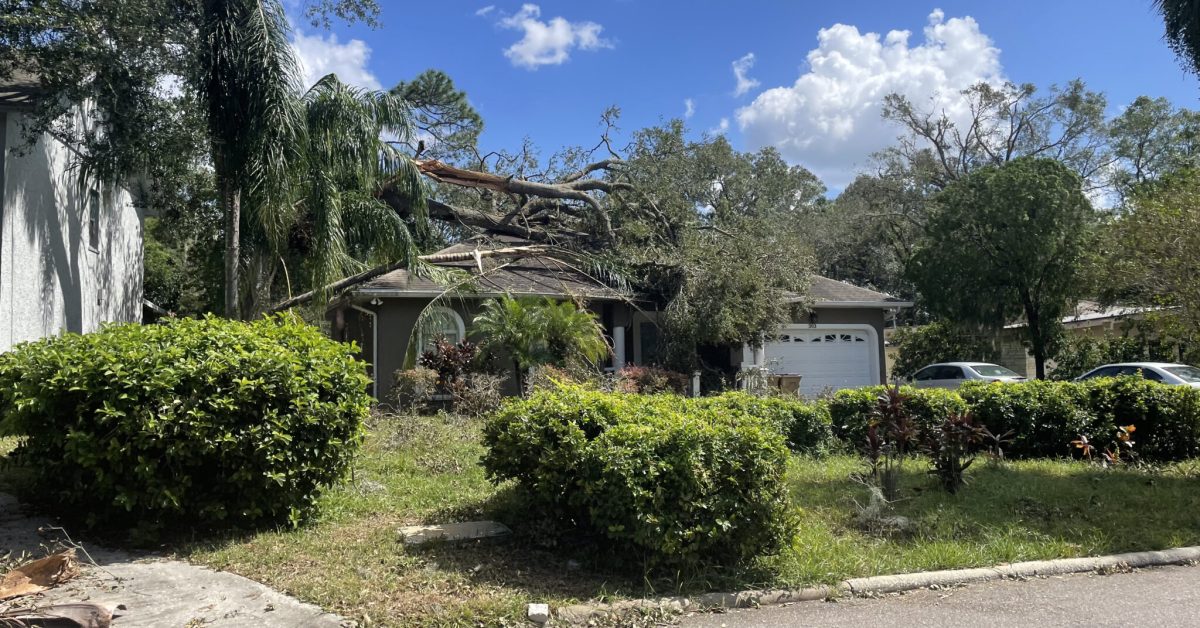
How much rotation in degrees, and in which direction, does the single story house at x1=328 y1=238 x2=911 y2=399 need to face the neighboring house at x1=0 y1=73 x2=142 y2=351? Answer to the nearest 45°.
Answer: approximately 45° to its right

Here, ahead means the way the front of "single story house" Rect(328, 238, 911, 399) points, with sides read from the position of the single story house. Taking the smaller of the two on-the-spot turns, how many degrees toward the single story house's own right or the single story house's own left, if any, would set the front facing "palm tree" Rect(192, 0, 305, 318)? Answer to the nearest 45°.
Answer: approximately 45° to the single story house's own right

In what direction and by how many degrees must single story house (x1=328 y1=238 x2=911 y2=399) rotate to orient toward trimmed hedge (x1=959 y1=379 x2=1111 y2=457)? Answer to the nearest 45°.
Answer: approximately 45° to its left

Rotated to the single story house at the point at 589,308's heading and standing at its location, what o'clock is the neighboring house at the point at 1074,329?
The neighboring house is roughly at 8 o'clock from the single story house.

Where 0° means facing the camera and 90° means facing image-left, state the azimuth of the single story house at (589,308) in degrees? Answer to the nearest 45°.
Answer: approximately 0°

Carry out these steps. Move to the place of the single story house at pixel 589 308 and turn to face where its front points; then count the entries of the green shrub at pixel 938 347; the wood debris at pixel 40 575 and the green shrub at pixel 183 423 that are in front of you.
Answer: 2

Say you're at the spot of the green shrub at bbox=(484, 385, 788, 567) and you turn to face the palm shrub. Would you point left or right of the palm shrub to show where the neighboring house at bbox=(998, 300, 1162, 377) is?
right

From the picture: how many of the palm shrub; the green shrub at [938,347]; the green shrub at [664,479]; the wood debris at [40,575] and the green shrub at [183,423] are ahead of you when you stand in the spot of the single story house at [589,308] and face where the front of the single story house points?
4

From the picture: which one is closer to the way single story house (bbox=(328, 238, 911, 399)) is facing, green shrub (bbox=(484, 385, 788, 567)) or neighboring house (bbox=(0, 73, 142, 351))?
the green shrub

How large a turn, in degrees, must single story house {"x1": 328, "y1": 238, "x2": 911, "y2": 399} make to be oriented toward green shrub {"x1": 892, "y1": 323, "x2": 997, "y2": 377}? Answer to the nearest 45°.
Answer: approximately 135° to its left
